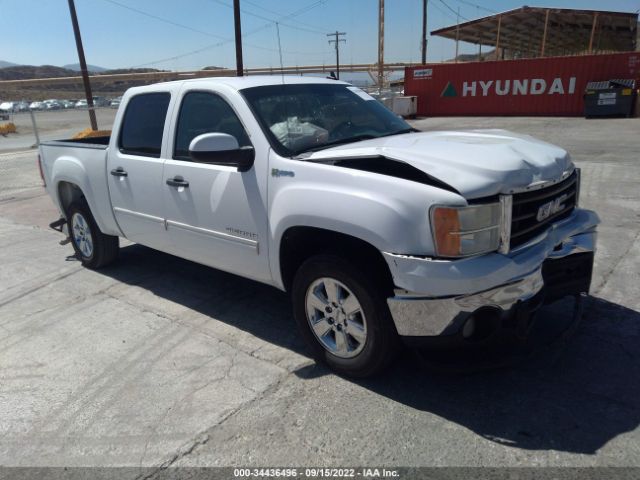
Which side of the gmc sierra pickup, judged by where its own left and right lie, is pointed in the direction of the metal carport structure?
left

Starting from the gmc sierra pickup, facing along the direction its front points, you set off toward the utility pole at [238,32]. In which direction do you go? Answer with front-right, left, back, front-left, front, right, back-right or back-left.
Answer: back-left

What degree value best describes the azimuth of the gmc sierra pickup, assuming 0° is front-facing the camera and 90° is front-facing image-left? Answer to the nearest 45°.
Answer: approximately 315°

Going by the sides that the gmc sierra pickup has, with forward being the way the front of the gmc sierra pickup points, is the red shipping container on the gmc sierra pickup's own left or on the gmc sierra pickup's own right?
on the gmc sierra pickup's own left

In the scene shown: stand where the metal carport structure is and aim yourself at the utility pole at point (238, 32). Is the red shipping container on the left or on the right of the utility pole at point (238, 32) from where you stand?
left
